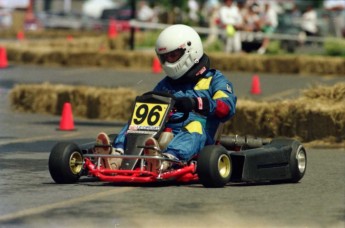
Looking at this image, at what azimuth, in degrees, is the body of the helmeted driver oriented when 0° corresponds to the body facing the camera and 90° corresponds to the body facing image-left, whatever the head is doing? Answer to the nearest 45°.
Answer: approximately 45°

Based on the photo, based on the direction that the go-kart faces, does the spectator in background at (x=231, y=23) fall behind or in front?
behind

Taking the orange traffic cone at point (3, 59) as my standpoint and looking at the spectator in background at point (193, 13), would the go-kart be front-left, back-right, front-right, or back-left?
back-right

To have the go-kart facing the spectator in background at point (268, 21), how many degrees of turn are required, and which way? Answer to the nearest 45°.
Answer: approximately 135° to its right

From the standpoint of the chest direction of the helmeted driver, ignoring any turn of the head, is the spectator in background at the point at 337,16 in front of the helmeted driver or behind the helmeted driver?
behind

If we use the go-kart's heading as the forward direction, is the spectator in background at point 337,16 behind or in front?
behind

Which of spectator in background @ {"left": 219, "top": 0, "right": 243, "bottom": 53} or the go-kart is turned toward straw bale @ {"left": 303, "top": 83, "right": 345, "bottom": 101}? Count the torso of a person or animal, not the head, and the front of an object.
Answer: the spectator in background

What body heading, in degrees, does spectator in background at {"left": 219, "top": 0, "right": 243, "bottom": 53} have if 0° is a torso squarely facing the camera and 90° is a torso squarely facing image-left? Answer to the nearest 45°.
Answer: approximately 0°

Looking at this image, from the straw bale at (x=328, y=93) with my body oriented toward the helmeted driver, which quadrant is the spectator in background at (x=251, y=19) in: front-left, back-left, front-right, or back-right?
back-right

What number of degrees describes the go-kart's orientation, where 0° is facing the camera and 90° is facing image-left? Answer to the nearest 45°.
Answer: approximately 45°
